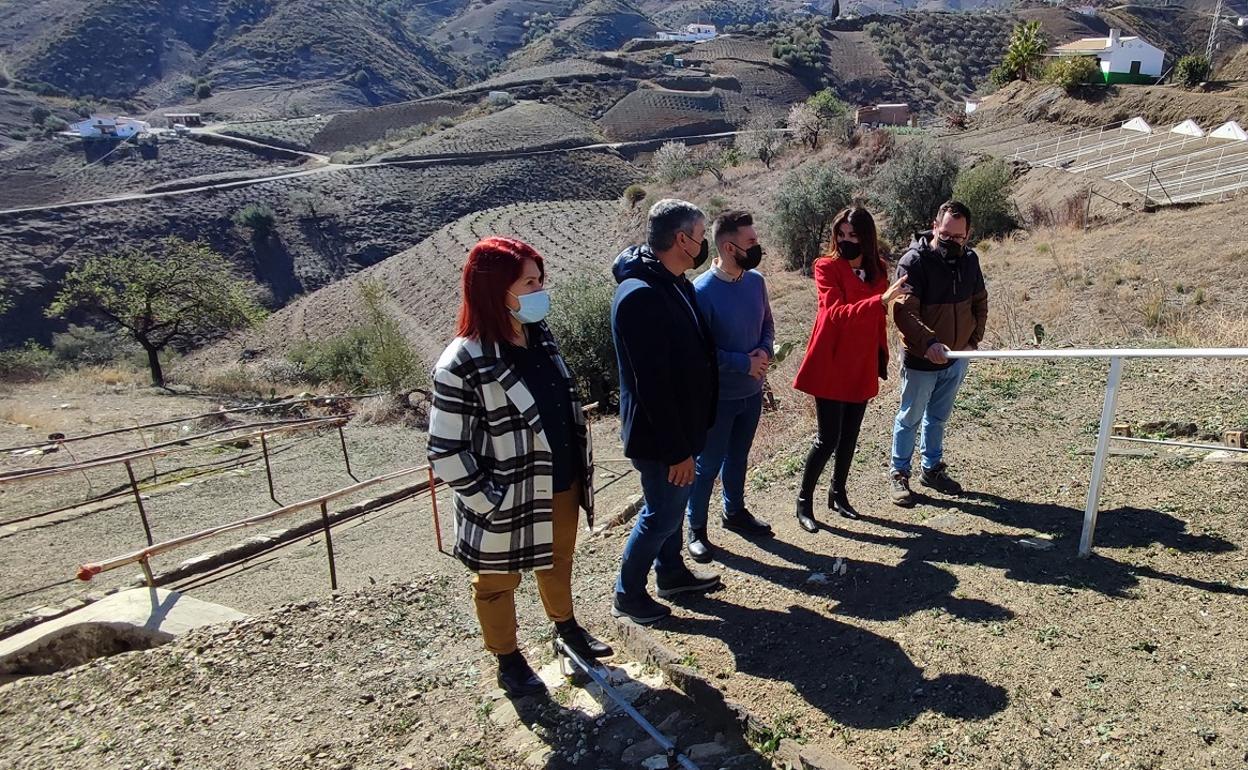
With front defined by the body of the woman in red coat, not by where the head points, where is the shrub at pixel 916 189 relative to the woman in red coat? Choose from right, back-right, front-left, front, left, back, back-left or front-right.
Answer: back-left

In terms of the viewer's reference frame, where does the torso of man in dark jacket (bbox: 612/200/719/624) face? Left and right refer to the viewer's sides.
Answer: facing to the right of the viewer

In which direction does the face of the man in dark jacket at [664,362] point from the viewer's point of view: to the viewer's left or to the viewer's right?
to the viewer's right

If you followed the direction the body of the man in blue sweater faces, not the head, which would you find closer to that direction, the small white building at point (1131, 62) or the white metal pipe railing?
the white metal pipe railing

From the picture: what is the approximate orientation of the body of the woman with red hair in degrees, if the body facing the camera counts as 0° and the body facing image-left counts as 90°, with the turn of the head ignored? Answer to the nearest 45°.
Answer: approximately 315°

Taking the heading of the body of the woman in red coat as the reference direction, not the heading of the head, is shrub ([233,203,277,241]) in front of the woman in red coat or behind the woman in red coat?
behind

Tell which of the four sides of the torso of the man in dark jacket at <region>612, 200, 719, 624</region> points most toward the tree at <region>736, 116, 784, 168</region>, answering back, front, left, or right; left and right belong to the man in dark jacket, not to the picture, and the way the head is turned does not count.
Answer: left
